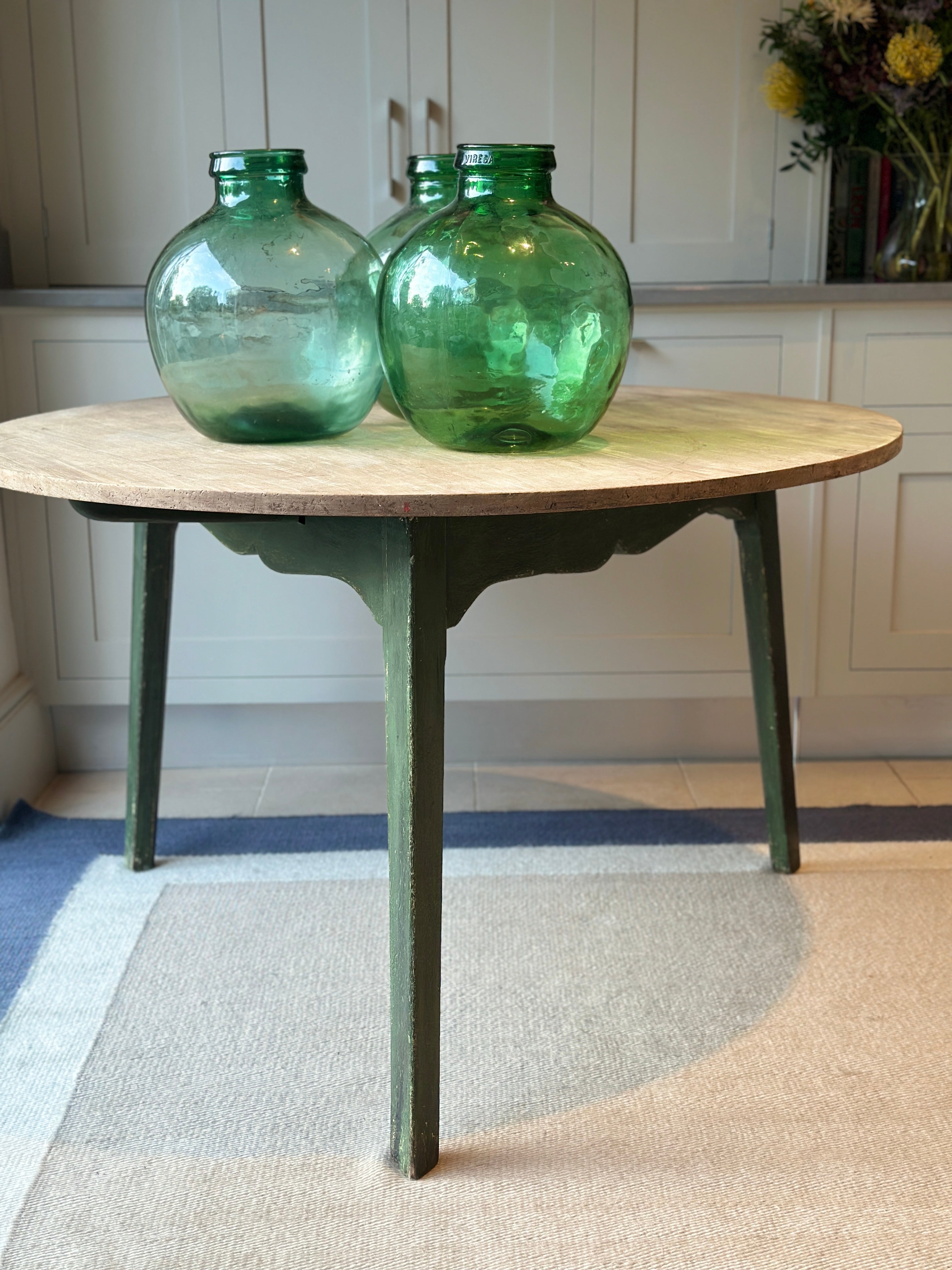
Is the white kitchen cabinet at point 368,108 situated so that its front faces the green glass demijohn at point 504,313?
yes

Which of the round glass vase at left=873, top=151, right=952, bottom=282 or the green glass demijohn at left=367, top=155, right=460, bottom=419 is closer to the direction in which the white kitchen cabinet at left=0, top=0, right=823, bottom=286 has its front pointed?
the green glass demijohn

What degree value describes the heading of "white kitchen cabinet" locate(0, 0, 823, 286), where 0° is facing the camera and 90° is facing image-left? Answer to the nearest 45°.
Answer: approximately 0°

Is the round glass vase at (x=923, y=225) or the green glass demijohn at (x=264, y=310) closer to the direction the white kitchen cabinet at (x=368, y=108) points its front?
the green glass demijohn

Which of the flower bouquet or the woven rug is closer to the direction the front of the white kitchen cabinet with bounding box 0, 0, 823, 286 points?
the woven rug

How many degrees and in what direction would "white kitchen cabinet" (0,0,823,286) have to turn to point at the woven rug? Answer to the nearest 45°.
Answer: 0° — it already faces it

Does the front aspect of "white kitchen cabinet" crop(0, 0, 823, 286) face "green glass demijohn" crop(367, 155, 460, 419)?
yes

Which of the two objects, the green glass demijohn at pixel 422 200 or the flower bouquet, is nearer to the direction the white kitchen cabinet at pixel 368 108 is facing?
the green glass demijohn

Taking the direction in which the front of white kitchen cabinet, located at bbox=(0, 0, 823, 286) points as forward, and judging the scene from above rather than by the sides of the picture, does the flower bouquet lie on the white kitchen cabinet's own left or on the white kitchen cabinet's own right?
on the white kitchen cabinet's own left

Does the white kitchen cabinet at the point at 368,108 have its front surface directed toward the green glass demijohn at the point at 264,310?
yes

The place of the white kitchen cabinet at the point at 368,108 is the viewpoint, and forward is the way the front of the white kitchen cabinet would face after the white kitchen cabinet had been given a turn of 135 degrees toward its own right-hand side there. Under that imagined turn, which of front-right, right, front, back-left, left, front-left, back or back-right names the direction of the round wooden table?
back-left

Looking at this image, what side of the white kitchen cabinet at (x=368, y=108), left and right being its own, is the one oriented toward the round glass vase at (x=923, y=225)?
left
